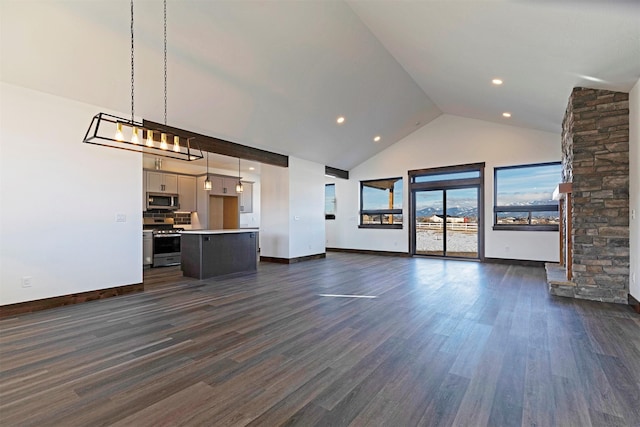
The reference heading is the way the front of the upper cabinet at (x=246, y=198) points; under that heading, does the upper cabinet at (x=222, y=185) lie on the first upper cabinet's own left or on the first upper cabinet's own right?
on the first upper cabinet's own right

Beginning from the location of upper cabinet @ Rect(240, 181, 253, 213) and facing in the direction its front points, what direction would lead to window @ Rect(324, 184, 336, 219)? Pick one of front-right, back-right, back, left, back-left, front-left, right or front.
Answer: front-left

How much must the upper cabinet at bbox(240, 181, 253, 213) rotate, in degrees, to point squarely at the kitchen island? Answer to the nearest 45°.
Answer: approximately 45° to its right

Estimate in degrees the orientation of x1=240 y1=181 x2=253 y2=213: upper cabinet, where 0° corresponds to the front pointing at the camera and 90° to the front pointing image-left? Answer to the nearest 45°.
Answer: approximately 315°

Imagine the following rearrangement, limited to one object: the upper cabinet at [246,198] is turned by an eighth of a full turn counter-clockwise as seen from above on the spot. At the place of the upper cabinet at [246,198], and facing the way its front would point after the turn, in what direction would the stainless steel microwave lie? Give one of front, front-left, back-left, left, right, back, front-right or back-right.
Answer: back-right

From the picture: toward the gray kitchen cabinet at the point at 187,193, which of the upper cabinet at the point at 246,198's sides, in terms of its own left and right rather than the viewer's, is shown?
right

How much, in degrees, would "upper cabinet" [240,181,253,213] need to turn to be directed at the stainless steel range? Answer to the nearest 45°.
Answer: approximately 90° to its right

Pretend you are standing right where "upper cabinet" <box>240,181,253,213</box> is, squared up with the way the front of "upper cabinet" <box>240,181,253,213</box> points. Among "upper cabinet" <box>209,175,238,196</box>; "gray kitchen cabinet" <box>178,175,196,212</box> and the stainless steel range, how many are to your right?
3

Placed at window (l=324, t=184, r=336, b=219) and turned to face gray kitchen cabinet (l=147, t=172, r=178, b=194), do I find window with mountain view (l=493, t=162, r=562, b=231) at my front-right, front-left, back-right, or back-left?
back-left

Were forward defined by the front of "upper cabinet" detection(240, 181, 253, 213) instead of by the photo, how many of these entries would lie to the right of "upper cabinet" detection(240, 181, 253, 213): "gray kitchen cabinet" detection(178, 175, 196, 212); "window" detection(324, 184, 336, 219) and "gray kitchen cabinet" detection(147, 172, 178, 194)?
2
